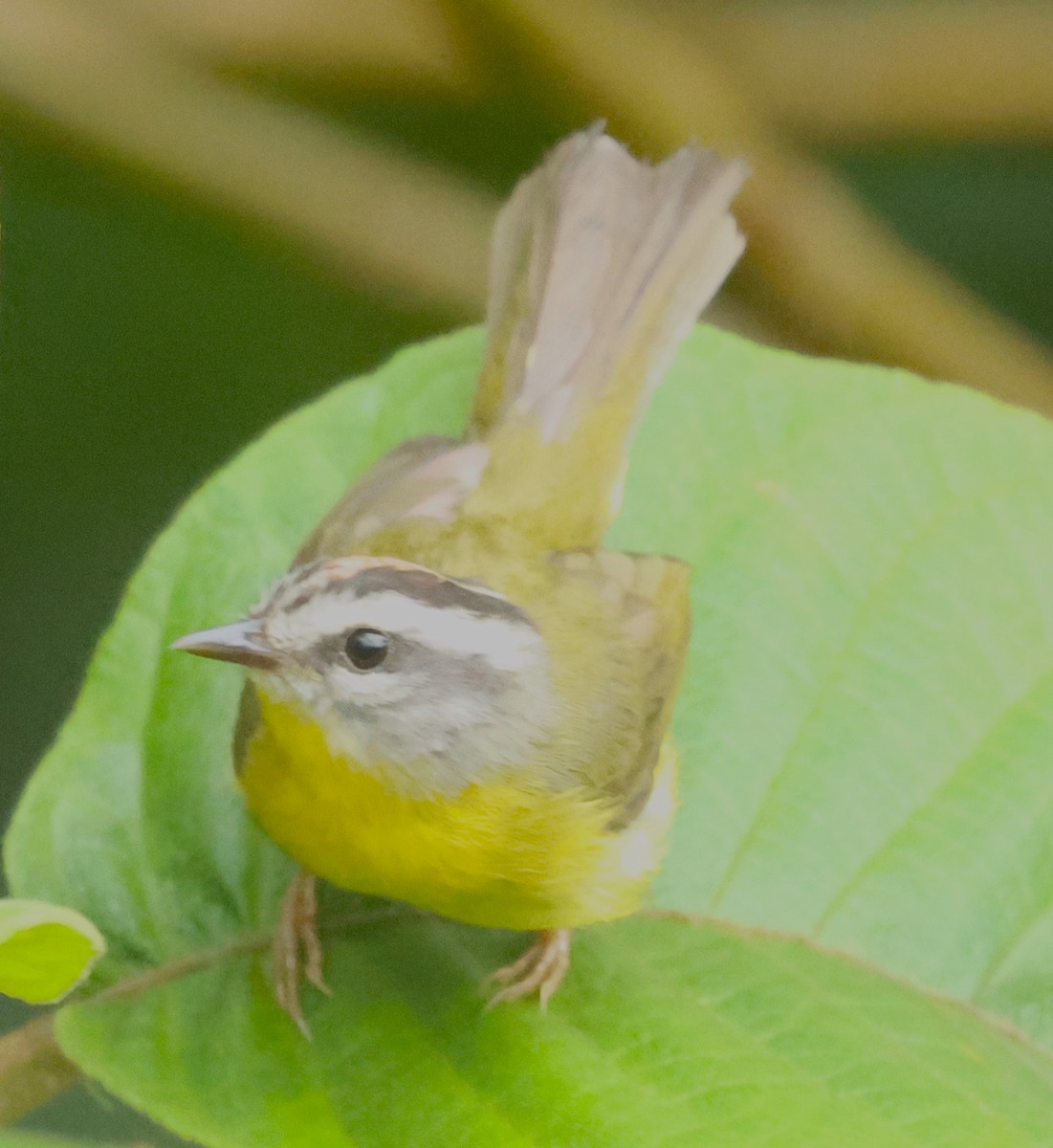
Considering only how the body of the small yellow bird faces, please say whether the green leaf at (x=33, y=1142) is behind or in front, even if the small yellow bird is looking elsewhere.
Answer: in front

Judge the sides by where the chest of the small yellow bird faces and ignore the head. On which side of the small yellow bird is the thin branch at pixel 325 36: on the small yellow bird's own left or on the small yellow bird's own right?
on the small yellow bird's own right

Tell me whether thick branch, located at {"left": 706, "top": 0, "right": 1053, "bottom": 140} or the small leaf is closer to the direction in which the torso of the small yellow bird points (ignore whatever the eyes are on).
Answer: the small leaf

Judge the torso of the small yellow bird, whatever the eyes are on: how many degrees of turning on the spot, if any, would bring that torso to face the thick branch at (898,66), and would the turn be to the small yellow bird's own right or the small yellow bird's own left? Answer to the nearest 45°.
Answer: approximately 135° to the small yellow bird's own right

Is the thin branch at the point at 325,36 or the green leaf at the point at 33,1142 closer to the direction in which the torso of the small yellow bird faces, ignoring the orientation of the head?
the green leaf

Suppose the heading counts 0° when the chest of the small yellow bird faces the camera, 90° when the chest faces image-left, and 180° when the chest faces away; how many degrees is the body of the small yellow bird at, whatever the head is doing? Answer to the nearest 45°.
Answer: approximately 45°

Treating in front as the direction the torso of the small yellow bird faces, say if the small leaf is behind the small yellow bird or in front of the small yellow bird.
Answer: in front
